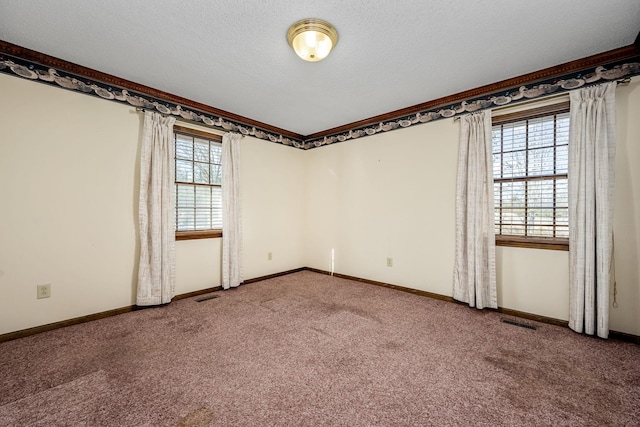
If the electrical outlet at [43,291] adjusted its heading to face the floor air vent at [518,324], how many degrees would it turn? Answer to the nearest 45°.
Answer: approximately 45° to its left

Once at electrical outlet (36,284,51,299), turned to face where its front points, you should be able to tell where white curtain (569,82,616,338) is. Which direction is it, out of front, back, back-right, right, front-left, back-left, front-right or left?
front-left

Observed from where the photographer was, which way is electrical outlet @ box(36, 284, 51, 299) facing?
facing the viewer

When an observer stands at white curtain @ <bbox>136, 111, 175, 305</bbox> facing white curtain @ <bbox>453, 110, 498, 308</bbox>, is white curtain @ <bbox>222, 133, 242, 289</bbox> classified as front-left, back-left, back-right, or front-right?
front-left

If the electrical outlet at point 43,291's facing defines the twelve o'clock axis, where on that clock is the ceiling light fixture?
The ceiling light fixture is roughly at 11 o'clock from the electrical outlet.

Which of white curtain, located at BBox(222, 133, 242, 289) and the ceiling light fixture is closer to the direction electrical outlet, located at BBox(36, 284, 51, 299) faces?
the ceiling light fixture

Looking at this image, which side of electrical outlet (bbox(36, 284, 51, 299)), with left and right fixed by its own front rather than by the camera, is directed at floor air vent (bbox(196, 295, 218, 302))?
left

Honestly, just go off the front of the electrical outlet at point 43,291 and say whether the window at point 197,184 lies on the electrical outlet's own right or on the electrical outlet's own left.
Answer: on the electrical outlet's own left

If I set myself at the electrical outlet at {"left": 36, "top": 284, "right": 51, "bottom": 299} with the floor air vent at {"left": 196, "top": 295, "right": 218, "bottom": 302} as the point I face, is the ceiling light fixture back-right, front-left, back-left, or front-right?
front-right

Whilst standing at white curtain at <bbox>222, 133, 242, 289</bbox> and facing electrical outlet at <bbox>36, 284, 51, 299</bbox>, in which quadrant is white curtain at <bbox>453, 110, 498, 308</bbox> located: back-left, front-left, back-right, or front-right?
back-left
